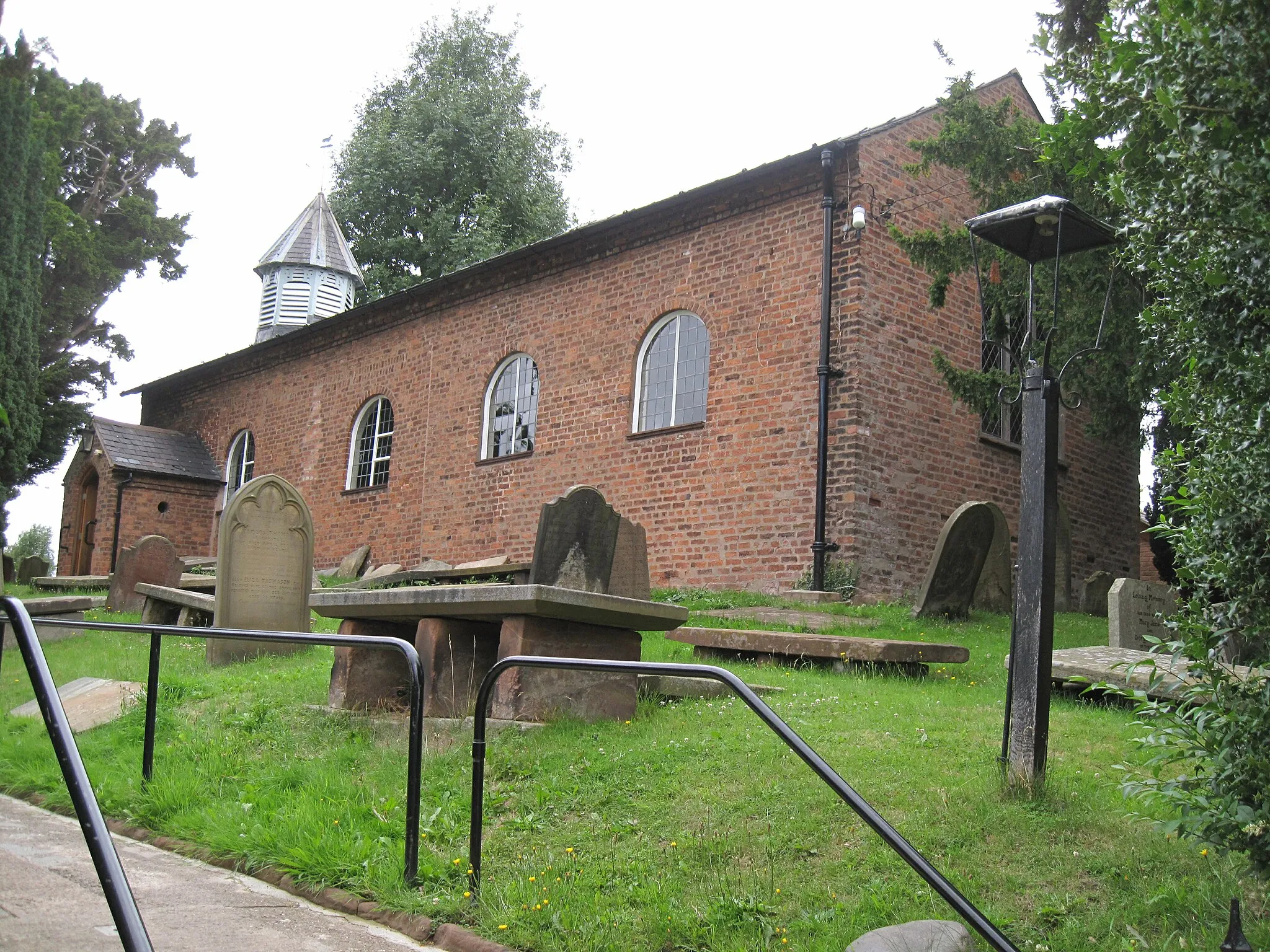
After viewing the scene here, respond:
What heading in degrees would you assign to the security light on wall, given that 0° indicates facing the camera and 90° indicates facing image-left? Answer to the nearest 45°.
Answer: approximately 0°

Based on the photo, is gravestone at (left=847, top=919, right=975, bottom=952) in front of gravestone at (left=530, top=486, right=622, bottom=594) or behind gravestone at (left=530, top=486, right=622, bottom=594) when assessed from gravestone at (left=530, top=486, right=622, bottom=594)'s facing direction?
in front

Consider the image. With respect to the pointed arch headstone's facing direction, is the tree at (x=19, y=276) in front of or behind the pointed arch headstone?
behind

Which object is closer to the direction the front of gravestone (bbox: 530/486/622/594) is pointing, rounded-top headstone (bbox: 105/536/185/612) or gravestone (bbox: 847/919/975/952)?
the gravestone

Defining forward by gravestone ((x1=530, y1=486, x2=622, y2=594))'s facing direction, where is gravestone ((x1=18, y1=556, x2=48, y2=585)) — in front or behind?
behind

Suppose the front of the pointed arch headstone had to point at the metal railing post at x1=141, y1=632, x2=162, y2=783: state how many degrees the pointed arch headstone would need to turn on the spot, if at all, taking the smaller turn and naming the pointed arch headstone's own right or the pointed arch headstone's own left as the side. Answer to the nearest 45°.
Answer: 0° — it already faces it
